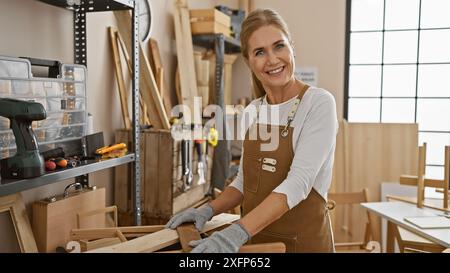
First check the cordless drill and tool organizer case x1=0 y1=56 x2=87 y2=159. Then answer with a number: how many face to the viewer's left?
1

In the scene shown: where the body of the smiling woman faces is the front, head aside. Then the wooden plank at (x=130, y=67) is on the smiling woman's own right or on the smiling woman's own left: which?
on the smiling woman's own right

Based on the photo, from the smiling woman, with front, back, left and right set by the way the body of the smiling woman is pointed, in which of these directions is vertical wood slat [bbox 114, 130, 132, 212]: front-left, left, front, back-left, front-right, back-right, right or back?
right

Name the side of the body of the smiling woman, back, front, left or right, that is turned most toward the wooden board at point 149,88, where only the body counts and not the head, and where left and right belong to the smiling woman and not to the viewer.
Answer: right

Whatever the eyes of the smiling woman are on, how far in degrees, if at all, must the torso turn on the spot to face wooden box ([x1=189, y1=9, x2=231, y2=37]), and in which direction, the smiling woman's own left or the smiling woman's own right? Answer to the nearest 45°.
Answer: approximately 135° to the smiling woman's own right

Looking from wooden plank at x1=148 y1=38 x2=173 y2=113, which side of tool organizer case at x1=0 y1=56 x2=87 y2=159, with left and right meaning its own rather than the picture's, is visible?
left

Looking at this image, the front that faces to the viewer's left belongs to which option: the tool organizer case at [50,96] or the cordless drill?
the cordless drill

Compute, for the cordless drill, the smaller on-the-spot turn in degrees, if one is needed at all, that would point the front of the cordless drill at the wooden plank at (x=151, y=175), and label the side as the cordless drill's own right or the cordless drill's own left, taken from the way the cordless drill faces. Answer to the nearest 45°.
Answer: approximately 135° to the cordless drill's own right

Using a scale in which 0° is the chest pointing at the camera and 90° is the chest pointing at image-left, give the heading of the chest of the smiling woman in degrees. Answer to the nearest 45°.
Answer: approximately 45°

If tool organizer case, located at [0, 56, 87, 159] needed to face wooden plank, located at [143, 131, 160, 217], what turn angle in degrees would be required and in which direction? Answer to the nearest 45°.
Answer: approximately 90° to its left

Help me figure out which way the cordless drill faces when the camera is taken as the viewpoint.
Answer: facing to the left of the viewer
